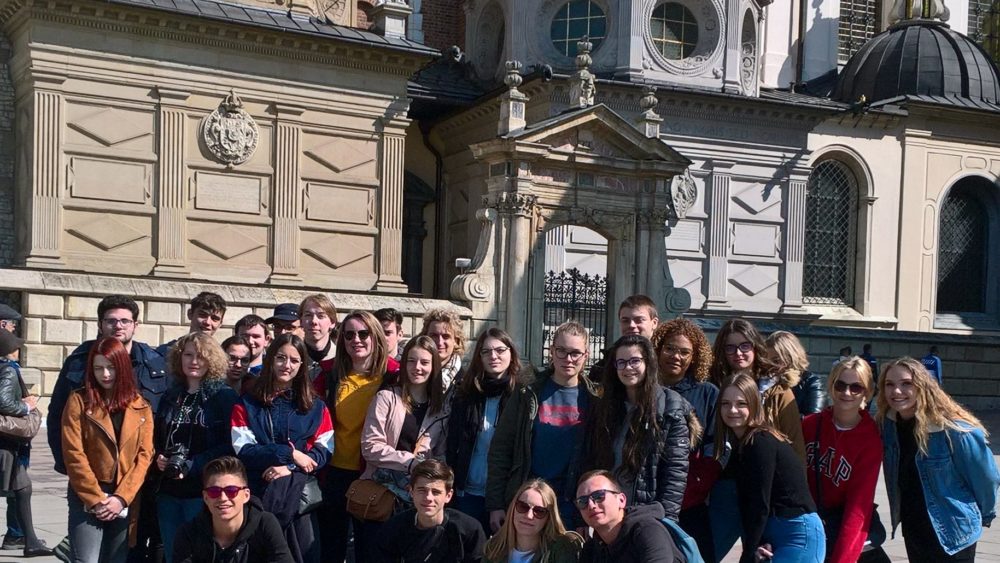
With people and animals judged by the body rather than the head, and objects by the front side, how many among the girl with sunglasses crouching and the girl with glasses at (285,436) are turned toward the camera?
2

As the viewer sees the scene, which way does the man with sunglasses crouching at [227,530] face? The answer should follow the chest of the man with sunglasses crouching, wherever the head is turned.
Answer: toward the camera

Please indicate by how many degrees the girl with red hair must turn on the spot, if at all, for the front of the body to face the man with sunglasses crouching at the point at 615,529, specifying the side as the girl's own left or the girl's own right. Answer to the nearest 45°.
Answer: approximately 45° to the girl's own left

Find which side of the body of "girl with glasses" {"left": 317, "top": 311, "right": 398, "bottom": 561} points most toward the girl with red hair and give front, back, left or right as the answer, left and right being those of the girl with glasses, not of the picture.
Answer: right

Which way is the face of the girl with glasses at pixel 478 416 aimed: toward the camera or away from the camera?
toward the camera

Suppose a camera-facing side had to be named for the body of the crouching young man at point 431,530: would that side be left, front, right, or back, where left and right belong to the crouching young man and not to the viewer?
front

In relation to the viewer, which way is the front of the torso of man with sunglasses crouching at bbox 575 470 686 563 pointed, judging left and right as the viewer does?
facing the viewer and to the left of the viewer

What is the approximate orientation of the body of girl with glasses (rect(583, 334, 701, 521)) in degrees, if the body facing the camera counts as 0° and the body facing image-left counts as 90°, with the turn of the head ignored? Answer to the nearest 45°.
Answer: approximately 45°

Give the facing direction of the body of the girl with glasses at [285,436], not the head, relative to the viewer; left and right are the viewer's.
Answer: facing the viewer

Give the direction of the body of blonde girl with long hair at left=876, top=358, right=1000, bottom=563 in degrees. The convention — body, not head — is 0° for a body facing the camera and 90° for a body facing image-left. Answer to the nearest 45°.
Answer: approximately 45°

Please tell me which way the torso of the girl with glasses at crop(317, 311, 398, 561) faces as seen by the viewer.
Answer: toward the camera
